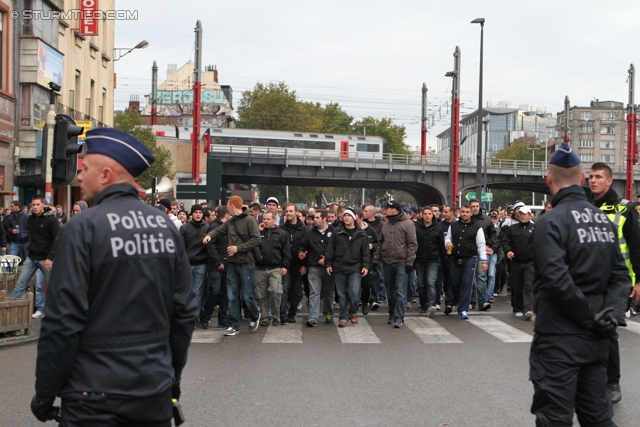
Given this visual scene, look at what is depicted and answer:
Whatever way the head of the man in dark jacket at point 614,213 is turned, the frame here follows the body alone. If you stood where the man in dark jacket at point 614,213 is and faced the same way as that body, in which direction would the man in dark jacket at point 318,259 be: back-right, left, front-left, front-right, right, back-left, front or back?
right

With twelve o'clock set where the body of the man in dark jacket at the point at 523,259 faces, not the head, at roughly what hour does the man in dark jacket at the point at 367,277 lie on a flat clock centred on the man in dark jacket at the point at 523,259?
the man in dark jacket at the point at 367,277 is roughly at 3 o'clock from the man in dark jacket at the point at 523,259.

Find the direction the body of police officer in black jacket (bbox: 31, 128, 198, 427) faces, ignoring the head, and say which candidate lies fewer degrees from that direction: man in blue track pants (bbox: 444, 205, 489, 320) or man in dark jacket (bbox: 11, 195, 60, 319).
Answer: the man in dark jacket

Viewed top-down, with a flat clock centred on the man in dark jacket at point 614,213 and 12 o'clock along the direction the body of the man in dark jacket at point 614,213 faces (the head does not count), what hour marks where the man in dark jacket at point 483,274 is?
the man in dark jacket at point 483,274 is roughly at 4 o'clock from the man in dark jacket at point 614,213.

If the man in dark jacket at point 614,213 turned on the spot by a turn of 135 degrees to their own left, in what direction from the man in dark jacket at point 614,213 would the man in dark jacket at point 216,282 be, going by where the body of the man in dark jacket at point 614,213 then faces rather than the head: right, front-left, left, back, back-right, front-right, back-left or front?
back-left

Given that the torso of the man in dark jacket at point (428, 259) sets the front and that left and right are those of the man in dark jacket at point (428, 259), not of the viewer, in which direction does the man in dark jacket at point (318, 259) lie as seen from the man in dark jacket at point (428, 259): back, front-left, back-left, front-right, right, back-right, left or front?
front-right

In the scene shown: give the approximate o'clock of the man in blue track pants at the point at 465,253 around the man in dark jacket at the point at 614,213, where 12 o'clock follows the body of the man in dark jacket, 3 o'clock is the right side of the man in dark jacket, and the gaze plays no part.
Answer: The man in blue track pants is roughly at 4 o'clock from the man in dark jacket.

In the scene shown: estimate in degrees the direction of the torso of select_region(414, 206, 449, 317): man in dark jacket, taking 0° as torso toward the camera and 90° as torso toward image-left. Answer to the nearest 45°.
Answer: approximately 0°

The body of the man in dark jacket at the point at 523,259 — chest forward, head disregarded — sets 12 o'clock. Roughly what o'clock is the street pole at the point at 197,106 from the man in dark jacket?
The street pole is roughly at 5 o'clock from the man in dark jacket.

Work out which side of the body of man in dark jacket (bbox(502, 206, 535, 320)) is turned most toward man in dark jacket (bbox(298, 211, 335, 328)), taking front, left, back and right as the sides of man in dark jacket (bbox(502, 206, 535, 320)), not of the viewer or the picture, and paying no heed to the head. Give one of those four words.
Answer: right

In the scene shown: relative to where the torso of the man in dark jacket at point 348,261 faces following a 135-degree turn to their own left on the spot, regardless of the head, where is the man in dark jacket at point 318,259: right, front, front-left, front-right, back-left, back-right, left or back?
left

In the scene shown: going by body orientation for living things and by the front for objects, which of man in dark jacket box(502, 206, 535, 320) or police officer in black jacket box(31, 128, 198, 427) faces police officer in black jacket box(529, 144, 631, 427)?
the man in dark jacket

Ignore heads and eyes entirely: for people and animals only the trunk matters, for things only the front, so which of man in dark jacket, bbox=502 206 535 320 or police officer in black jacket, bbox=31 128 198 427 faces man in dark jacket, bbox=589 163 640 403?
man in dark jacket, bbox=502 206 535 320

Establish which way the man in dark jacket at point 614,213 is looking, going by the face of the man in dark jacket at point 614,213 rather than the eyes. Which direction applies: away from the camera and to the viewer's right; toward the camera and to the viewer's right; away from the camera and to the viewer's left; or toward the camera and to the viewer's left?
toward the camera and to the viewer's left

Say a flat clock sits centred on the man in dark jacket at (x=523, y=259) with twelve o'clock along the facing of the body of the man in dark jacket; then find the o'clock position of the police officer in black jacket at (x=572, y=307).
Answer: The police officer in black jacket is roughly at 12 o'clock from the man in dark jacket.
